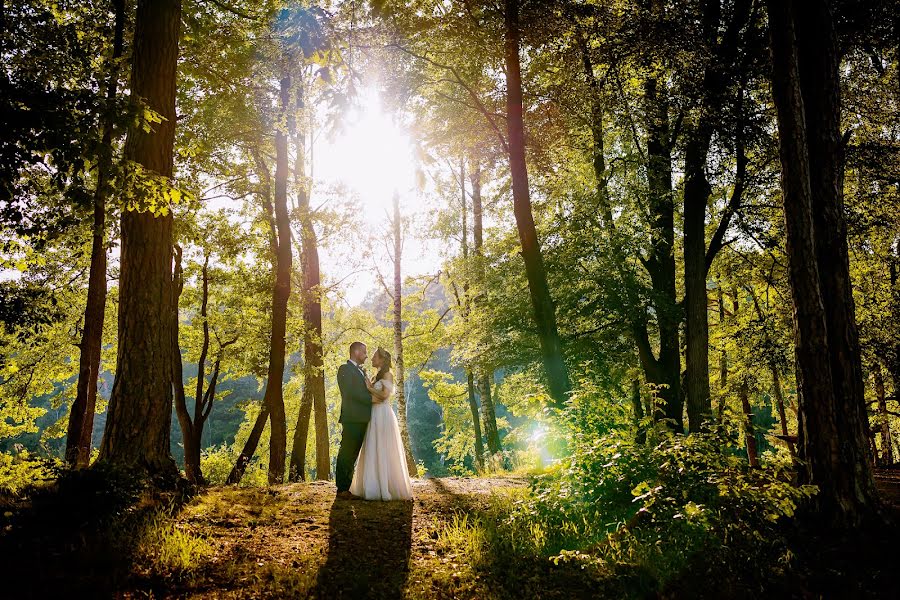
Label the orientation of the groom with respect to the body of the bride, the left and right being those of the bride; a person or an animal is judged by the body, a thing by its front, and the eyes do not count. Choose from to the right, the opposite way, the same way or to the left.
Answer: the opposite way

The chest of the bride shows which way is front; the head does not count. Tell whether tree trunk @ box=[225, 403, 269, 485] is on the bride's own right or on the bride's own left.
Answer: on the bride's own right

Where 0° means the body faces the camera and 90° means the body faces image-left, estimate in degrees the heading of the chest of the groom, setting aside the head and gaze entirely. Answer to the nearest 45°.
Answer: approximately 270°

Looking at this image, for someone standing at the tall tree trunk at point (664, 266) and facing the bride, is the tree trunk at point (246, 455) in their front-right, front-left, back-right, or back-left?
front-right

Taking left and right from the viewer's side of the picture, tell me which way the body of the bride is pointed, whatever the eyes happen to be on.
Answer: facing to the left of the viewer

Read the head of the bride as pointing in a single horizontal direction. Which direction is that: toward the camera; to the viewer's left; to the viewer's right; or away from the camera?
to the viewer's left

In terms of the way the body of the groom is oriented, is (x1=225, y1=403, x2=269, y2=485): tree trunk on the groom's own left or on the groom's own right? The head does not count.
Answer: on the groom's own left

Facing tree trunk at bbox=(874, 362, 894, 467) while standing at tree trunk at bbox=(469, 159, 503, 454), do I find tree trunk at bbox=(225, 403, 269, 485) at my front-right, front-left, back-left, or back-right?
back-right
